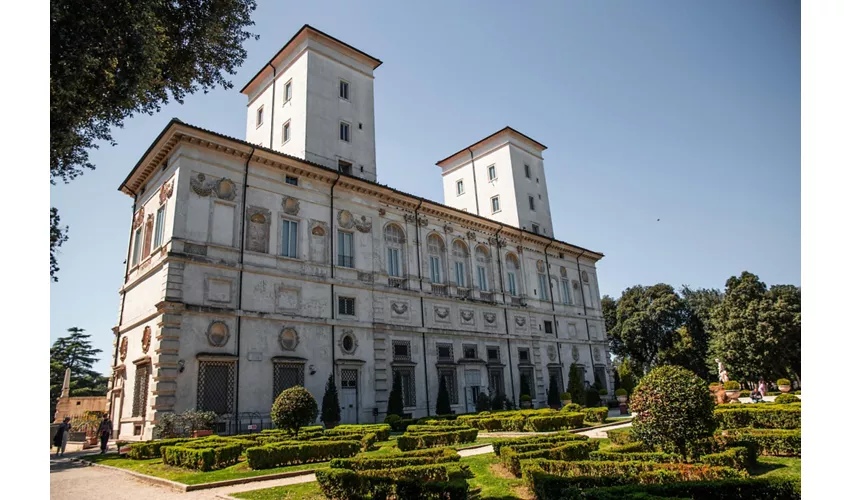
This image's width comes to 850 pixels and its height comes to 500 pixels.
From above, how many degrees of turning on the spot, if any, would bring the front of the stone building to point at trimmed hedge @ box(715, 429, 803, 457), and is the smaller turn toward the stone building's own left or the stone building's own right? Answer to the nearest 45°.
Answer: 0° — it already faces it

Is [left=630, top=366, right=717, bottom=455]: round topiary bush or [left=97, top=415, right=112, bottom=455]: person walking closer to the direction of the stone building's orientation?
the round topiary bush

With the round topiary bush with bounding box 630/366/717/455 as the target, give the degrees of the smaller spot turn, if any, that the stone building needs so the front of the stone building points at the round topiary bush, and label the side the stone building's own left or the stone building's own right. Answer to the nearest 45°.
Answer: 0° — it already faces it

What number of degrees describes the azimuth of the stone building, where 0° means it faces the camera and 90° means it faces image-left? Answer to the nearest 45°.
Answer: approximately 315°

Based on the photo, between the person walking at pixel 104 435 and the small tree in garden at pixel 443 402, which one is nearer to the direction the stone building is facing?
the small tree in garden

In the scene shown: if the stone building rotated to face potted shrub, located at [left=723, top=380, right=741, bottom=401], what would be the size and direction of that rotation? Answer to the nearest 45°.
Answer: approximately 45° to its left

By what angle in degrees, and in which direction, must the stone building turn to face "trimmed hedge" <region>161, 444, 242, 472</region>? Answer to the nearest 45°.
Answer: approximately 45° to its right
